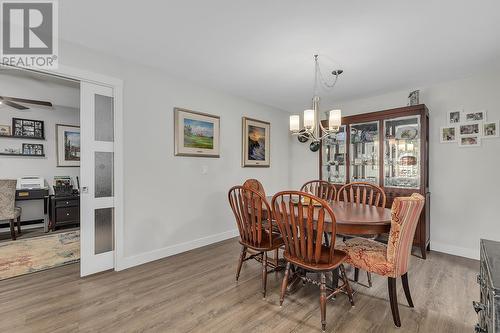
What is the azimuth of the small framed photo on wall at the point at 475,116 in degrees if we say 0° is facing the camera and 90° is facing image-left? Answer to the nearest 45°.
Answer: approximately 45°

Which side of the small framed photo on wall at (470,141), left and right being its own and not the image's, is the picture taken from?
front

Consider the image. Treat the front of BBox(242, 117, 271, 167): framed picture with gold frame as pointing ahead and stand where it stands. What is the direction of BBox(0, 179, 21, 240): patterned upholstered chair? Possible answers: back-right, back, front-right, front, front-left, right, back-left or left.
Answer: back-right

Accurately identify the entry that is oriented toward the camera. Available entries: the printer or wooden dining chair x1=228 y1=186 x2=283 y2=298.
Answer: the printer

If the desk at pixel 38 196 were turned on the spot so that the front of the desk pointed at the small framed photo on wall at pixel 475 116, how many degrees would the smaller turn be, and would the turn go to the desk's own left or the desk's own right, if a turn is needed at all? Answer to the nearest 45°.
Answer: approximately 45° to the desk's own left

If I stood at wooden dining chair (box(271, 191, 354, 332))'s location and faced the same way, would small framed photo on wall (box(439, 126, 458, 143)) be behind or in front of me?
in front

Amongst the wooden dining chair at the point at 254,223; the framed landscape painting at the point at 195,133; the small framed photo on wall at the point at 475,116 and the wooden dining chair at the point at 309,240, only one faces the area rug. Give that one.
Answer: the small framed photo on wall

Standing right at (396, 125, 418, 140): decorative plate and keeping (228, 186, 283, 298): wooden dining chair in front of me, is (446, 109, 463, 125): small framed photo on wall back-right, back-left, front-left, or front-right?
back-left

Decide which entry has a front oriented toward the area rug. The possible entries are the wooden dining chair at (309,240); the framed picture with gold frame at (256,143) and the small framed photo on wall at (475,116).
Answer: the small framed photo on wall

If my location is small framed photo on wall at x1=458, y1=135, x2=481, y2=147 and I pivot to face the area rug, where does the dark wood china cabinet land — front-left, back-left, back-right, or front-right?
front-right

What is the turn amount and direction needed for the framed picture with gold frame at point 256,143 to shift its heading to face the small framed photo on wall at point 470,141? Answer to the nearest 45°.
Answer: approximately 45° to its left

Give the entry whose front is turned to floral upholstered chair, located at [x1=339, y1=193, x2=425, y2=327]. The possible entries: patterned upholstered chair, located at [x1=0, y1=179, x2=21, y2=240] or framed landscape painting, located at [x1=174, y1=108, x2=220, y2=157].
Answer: the framed landscape painting

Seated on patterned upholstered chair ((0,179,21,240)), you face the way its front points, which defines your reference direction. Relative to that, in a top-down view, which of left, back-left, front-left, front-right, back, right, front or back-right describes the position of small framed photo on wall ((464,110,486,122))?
right

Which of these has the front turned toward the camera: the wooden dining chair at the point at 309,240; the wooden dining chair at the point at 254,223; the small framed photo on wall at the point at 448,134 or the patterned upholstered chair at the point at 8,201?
the small framed photo on wall

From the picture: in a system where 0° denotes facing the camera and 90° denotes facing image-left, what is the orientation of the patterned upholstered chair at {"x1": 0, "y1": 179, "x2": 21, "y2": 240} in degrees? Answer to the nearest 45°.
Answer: approximately 225°

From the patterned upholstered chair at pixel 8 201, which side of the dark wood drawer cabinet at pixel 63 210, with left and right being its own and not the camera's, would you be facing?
right
